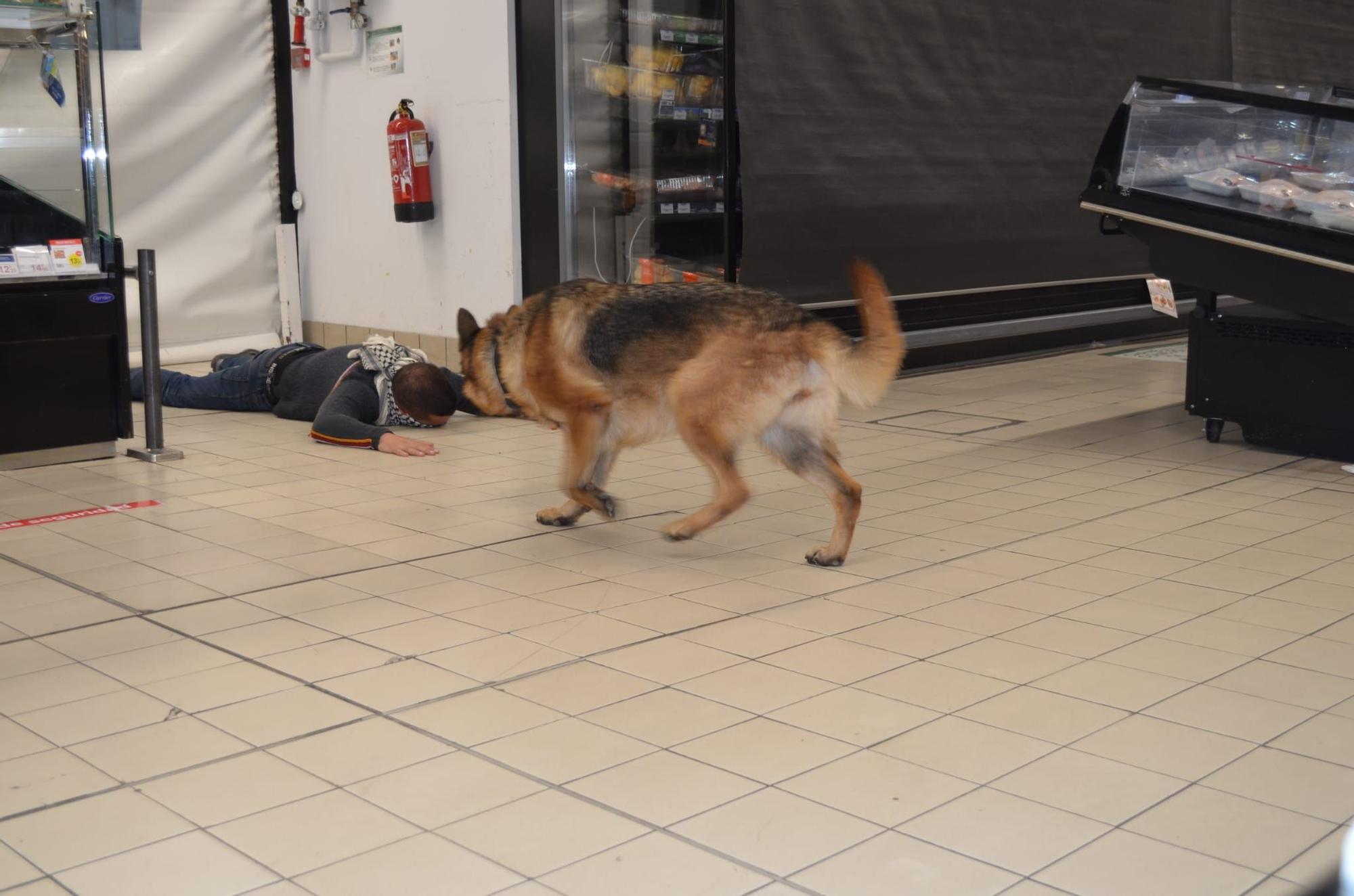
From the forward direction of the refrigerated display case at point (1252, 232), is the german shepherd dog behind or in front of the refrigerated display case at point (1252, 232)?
in front

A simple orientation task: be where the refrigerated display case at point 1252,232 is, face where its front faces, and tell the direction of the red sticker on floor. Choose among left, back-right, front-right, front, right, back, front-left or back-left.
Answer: front

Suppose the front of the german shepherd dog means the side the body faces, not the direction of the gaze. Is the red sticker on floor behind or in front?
in front

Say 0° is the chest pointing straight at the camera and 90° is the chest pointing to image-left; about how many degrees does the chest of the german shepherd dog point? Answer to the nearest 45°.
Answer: approximately 135°

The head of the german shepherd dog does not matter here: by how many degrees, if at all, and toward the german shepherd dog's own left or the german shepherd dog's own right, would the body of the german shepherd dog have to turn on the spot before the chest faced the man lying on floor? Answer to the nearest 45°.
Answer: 0° — it already faces them

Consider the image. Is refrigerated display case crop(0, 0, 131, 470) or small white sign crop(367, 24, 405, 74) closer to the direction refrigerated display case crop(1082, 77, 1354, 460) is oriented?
the refrigerated display case

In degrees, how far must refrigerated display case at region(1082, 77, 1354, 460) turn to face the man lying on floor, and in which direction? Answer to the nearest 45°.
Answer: approximately 45° to its right

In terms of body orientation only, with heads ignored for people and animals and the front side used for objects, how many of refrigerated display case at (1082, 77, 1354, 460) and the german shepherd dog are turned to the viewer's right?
0

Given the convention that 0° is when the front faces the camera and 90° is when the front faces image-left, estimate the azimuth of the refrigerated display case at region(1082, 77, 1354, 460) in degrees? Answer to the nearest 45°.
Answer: approximately 45°

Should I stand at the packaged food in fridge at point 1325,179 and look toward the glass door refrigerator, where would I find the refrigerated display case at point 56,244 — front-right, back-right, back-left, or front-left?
front-left

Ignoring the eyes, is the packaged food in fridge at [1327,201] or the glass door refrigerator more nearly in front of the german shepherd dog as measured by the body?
the glass door refrigerator
